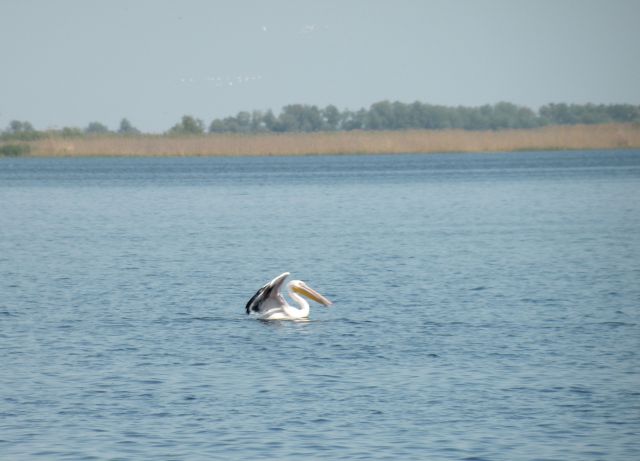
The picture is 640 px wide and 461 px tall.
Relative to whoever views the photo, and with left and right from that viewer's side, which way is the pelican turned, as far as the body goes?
facing to the right of the viewer
